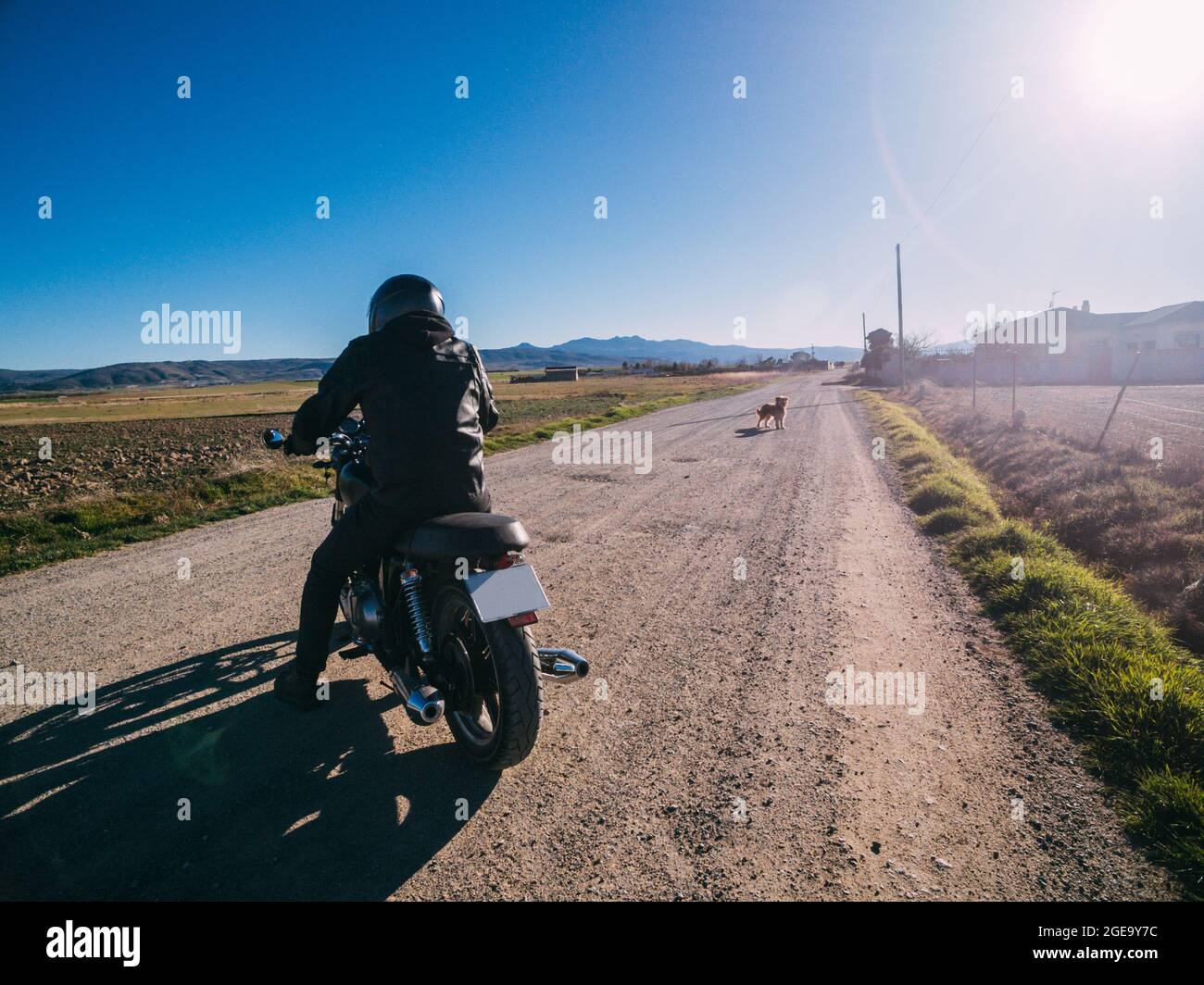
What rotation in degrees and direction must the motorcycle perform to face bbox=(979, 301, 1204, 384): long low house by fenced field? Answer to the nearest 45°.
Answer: approximately 90° to its right

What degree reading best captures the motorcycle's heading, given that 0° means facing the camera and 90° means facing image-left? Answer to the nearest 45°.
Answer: approximately 135°

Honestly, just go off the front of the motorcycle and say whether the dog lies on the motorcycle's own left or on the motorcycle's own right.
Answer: on the motorcycle's own right

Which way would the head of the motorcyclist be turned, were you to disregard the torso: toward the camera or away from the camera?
away from the camera
